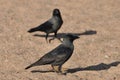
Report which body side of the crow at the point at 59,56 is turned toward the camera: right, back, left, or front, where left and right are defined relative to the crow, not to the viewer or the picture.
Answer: right

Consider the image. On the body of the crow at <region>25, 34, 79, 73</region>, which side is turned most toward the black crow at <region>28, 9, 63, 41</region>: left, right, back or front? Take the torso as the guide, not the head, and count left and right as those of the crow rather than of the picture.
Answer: left
